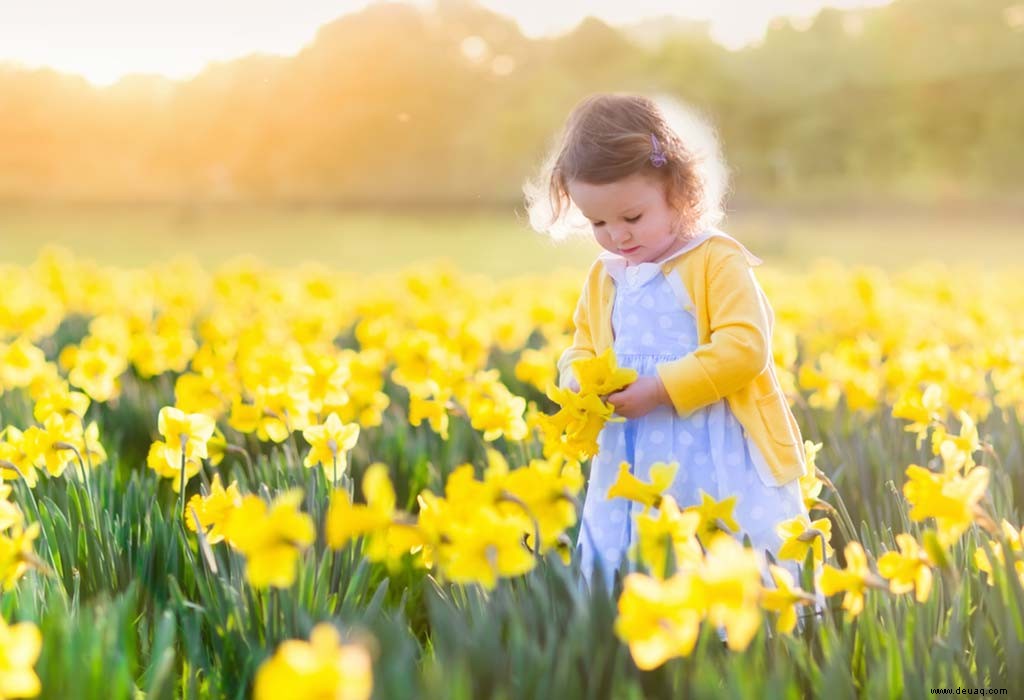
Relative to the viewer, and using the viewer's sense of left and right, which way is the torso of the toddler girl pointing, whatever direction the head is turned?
facing the viewer and to the left of the viewer

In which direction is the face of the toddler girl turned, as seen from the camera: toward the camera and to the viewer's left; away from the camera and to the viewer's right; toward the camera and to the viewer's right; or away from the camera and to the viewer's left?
toward the camera and to the viewer's left
